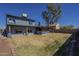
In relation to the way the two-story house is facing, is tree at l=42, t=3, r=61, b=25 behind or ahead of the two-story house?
ahead
